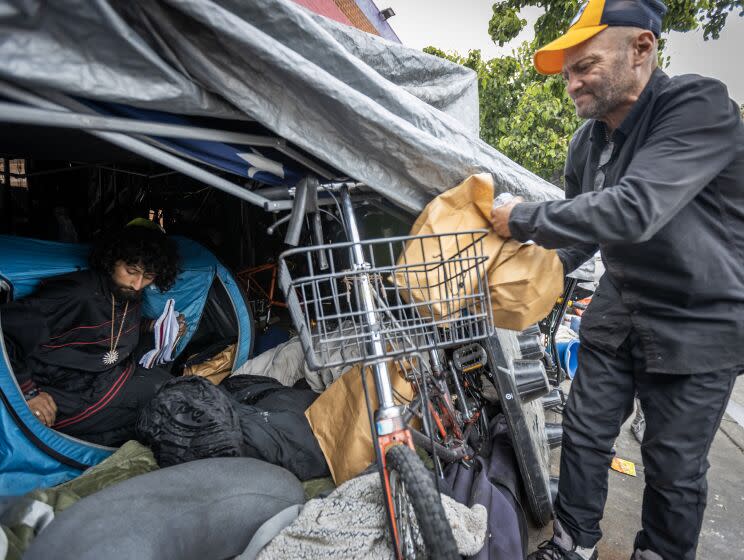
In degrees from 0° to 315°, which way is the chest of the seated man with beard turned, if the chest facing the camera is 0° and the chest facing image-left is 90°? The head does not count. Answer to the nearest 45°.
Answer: approximately 315°

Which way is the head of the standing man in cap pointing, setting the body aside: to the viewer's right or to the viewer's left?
to the viewer's left

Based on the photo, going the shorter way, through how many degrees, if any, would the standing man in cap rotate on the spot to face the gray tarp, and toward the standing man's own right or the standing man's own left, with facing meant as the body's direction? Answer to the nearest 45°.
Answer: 0° — they already face it

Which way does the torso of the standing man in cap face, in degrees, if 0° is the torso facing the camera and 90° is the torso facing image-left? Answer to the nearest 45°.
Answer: approximately 45°

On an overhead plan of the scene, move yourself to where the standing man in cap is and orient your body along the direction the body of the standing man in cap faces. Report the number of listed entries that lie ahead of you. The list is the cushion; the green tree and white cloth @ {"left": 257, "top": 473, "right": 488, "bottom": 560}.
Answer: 2

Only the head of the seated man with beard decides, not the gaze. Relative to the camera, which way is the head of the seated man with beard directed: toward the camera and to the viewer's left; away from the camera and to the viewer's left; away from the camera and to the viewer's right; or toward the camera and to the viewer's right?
toward the camera and to the viewer's right

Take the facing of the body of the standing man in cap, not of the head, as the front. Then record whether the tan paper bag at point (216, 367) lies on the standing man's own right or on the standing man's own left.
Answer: on the standing man's own right

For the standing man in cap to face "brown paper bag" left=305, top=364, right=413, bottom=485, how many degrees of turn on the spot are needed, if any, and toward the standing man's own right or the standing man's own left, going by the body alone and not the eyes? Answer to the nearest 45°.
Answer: approximately 45° to the standing man's own right

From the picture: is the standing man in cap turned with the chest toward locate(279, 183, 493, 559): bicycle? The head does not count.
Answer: yes

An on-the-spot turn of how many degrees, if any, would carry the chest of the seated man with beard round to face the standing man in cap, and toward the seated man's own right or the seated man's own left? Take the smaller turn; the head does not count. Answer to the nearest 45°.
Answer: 0° — they already face them

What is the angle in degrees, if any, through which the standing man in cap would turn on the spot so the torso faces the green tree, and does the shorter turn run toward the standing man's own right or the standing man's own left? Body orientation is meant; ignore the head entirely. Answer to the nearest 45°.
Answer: approximately 135° to the standing man's own right
